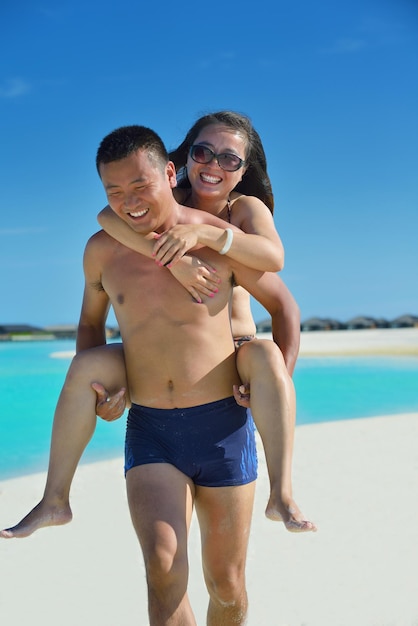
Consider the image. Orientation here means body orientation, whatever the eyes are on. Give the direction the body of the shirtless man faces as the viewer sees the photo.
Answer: toward the camera
